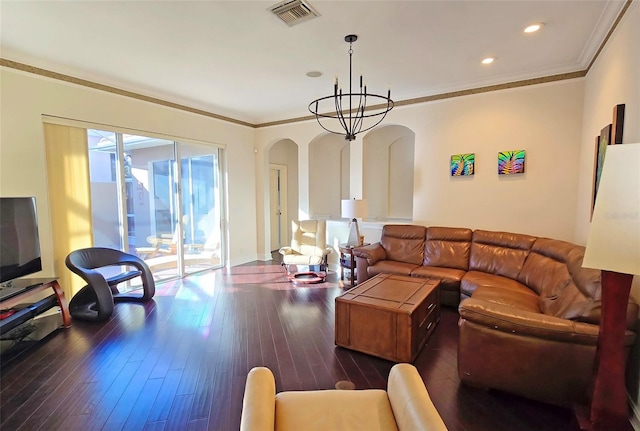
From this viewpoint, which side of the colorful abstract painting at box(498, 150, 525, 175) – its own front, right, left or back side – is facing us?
front

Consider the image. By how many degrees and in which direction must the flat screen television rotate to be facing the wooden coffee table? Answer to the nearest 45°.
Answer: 0° — it already faces it

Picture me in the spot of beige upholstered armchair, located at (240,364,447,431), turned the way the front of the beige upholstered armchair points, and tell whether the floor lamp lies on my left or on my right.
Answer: on my right

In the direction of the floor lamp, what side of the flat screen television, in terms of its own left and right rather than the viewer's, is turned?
front

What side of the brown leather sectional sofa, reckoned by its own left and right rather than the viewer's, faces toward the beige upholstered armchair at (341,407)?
front

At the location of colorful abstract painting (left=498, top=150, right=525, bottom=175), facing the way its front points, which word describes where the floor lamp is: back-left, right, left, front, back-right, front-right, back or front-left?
front

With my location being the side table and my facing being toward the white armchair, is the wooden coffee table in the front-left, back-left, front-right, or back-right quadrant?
back-left

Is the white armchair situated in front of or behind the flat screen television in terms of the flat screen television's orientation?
in front

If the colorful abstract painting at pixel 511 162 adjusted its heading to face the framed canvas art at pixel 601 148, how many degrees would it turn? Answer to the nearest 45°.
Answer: approximately 45° to its left

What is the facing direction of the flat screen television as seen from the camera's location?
facing the viewer and to the right of the viewer

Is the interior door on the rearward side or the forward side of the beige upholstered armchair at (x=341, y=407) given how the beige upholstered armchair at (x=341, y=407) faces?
on the forward side

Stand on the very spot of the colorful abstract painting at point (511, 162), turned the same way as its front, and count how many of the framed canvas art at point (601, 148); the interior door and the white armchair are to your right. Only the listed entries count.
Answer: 2

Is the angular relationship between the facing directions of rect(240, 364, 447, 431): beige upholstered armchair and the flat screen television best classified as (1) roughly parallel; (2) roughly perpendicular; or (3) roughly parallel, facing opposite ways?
roughly perpendicular

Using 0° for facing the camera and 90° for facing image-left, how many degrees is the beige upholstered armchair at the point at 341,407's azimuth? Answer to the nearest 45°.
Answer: approximately 180°

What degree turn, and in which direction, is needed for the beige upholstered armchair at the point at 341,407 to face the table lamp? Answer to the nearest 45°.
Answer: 0° — it already faces it

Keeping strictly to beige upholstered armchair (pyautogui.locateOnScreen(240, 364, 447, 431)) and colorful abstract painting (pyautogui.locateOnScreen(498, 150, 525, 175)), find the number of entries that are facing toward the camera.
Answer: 1

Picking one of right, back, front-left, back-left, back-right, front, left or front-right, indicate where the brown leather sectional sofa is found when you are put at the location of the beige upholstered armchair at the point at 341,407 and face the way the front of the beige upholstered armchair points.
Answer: front-right

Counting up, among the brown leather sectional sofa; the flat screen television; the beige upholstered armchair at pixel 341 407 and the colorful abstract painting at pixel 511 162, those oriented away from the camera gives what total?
1

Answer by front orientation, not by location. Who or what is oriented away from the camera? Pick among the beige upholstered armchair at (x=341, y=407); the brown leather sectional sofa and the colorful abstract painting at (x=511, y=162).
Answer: the beige upholstered armchair
